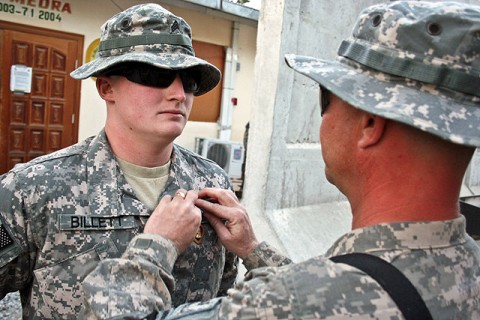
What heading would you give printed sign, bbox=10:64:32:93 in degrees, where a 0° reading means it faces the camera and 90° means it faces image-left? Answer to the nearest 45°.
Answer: approximately 0°

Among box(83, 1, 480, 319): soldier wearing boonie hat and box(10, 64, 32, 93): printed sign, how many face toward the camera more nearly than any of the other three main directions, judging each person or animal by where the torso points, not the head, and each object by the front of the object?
1

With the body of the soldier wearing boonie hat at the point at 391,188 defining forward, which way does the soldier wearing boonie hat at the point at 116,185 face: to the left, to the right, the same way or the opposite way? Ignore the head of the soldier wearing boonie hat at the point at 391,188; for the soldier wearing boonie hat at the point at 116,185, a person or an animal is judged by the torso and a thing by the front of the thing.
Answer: the opposite way

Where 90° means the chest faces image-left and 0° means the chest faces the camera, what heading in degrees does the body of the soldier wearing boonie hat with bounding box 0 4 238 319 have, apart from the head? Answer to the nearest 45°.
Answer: approximately 315°

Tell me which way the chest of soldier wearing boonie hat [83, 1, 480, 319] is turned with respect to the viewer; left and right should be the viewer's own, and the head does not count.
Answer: facing away from the viewer and to the left of the viewer

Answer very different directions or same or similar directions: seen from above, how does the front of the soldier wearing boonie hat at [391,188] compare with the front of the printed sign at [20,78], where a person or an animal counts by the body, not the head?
very different directions

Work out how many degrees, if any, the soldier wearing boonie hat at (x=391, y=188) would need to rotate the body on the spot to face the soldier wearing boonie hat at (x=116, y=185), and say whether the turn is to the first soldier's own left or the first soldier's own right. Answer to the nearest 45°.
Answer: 0° — they already face them

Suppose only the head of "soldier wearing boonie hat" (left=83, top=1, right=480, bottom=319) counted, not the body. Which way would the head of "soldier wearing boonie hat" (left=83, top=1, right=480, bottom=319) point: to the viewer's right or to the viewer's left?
to the viewer's left

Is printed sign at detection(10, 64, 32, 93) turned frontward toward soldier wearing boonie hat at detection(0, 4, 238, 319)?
yes

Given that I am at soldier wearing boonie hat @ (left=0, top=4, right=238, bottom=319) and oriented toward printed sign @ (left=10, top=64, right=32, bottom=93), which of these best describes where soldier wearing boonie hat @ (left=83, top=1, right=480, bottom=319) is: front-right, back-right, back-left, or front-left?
back-right
